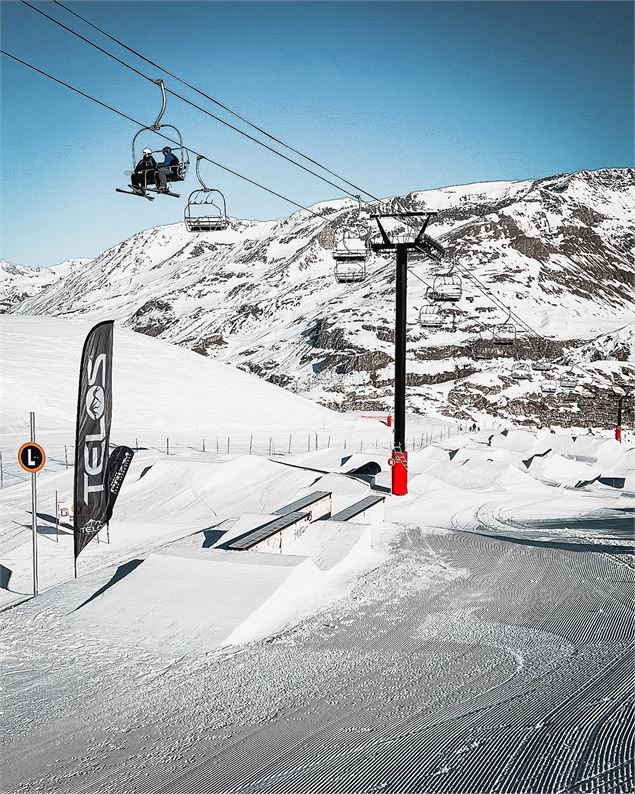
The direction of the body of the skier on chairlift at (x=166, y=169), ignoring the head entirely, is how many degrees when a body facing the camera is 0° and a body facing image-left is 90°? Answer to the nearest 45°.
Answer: approximately 45°

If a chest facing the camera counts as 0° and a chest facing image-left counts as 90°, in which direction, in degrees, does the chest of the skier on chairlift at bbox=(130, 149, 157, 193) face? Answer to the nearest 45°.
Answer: approximately 45°
